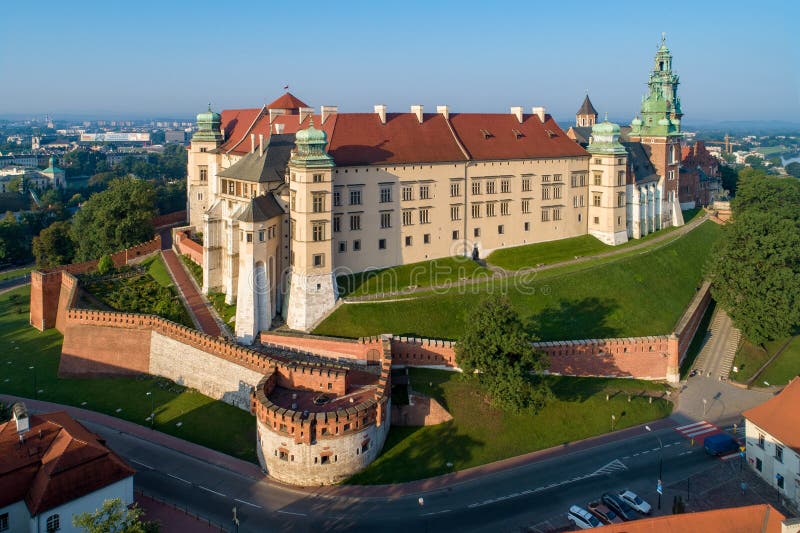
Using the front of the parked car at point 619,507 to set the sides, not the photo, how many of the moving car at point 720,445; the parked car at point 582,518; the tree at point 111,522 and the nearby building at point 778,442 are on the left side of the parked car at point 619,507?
2

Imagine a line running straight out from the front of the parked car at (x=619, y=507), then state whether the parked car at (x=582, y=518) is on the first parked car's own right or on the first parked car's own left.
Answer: on the first parked car's own left

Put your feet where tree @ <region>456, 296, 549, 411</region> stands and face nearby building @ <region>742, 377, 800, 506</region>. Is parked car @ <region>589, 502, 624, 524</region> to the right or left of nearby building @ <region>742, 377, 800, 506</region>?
right

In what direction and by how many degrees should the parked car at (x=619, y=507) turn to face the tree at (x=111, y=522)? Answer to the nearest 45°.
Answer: approximately 135° to its right

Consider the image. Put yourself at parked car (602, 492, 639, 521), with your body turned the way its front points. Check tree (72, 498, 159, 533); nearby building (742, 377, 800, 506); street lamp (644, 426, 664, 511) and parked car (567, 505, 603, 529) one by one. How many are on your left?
2
